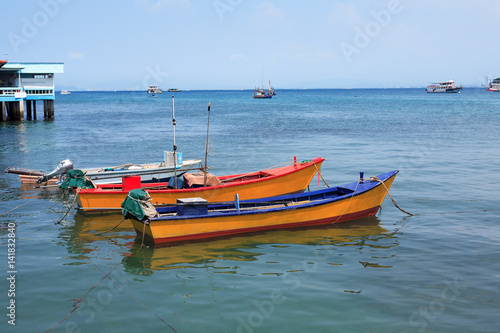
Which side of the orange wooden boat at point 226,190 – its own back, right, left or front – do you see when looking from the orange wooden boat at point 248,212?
right

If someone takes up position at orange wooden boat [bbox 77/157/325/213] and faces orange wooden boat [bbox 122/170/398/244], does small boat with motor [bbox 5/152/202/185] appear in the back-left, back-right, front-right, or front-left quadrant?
back-right

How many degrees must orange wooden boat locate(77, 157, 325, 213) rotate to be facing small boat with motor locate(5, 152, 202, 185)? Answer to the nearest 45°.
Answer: approximately 135° to its left

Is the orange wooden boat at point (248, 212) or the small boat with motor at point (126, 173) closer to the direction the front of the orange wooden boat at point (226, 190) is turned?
the orange wooden boat

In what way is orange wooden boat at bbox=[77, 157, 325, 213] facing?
to the viewer's right

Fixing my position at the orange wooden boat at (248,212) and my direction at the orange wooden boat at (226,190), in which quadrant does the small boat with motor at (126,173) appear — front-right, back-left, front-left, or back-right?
front-left
